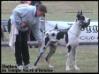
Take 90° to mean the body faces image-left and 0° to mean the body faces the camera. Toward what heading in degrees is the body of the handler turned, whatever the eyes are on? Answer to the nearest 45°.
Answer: approximately 315°
